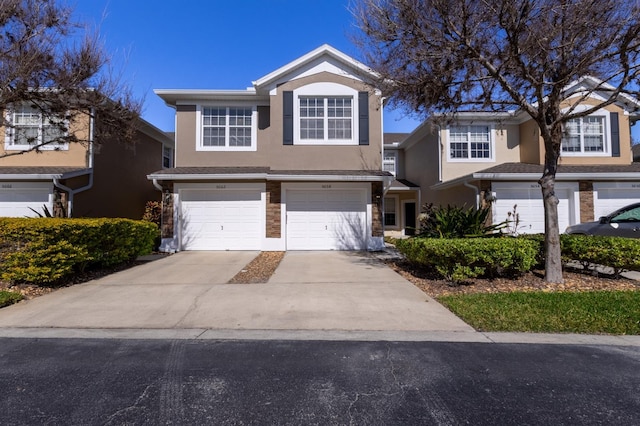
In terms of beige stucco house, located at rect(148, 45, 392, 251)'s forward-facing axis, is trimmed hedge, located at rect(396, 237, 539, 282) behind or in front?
in front

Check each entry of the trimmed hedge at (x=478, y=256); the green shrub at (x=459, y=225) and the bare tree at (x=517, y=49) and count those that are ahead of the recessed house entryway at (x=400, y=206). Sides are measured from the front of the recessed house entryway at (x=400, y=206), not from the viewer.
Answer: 3

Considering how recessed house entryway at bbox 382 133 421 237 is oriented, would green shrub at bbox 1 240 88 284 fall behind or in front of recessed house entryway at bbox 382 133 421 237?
in front

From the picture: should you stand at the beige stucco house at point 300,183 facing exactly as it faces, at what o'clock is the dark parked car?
The dark parked car is roughly at 10 o'clock from the beige stucco house.

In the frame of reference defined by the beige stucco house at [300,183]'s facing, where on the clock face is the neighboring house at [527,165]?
The neighboring house is roughly at 9 o'clock from the beige stucco house.

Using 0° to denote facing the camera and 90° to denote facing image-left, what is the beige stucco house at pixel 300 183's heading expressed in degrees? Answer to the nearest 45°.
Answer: approximately 0°

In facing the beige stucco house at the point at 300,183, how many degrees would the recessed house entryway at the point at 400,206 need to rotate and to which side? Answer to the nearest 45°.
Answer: approximately 45° to its right

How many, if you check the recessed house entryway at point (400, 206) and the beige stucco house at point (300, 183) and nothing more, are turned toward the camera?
2

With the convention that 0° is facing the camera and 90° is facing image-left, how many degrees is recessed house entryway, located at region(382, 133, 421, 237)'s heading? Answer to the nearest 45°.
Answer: approximately 0°

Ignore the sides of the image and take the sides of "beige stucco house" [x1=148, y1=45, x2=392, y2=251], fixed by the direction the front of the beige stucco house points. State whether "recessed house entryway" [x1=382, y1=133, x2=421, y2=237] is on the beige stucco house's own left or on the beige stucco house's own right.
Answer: on the beige stucco house's own left
